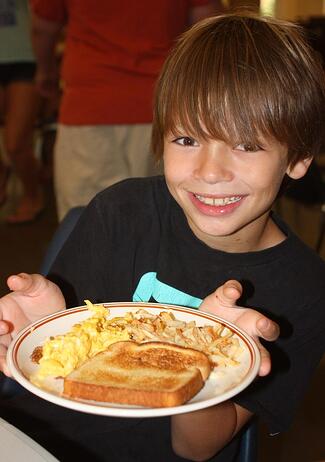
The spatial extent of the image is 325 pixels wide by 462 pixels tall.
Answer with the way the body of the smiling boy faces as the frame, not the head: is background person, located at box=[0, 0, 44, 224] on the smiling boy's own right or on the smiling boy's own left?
on the smiling boy's own right

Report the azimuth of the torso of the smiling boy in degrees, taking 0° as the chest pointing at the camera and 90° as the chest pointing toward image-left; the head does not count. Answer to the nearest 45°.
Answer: approximately 45°
